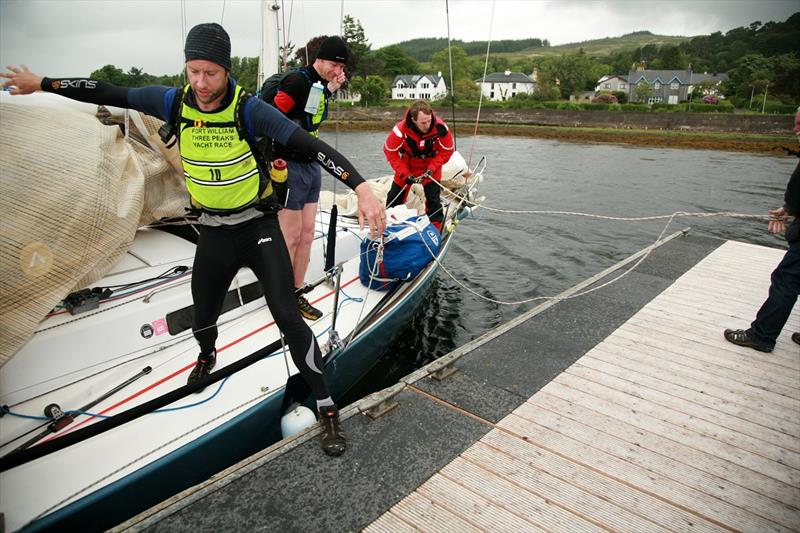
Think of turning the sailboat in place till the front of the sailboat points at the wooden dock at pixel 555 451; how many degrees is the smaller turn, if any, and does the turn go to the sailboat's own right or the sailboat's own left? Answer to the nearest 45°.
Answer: approximately 90° to the sailboat's own right

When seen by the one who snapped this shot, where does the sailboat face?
facing away from the viewer and to the right of the viewer

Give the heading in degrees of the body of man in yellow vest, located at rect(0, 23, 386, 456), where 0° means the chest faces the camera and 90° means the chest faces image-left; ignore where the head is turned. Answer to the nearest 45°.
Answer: approximately 0°

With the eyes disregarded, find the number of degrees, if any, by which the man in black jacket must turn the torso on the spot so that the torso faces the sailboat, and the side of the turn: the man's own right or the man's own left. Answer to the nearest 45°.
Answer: approximately 45° to the man's own left

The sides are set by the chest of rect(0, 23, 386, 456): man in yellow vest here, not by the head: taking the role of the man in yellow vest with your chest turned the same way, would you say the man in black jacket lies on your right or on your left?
on your left

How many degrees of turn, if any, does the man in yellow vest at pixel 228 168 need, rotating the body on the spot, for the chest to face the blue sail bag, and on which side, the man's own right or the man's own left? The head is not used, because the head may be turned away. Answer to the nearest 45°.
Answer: approximately 135° to the man's own left

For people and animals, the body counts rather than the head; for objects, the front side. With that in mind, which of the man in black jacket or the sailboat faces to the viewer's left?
the man in black jacket

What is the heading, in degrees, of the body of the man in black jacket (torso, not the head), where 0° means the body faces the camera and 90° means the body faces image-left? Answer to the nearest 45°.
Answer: approximately 90°
